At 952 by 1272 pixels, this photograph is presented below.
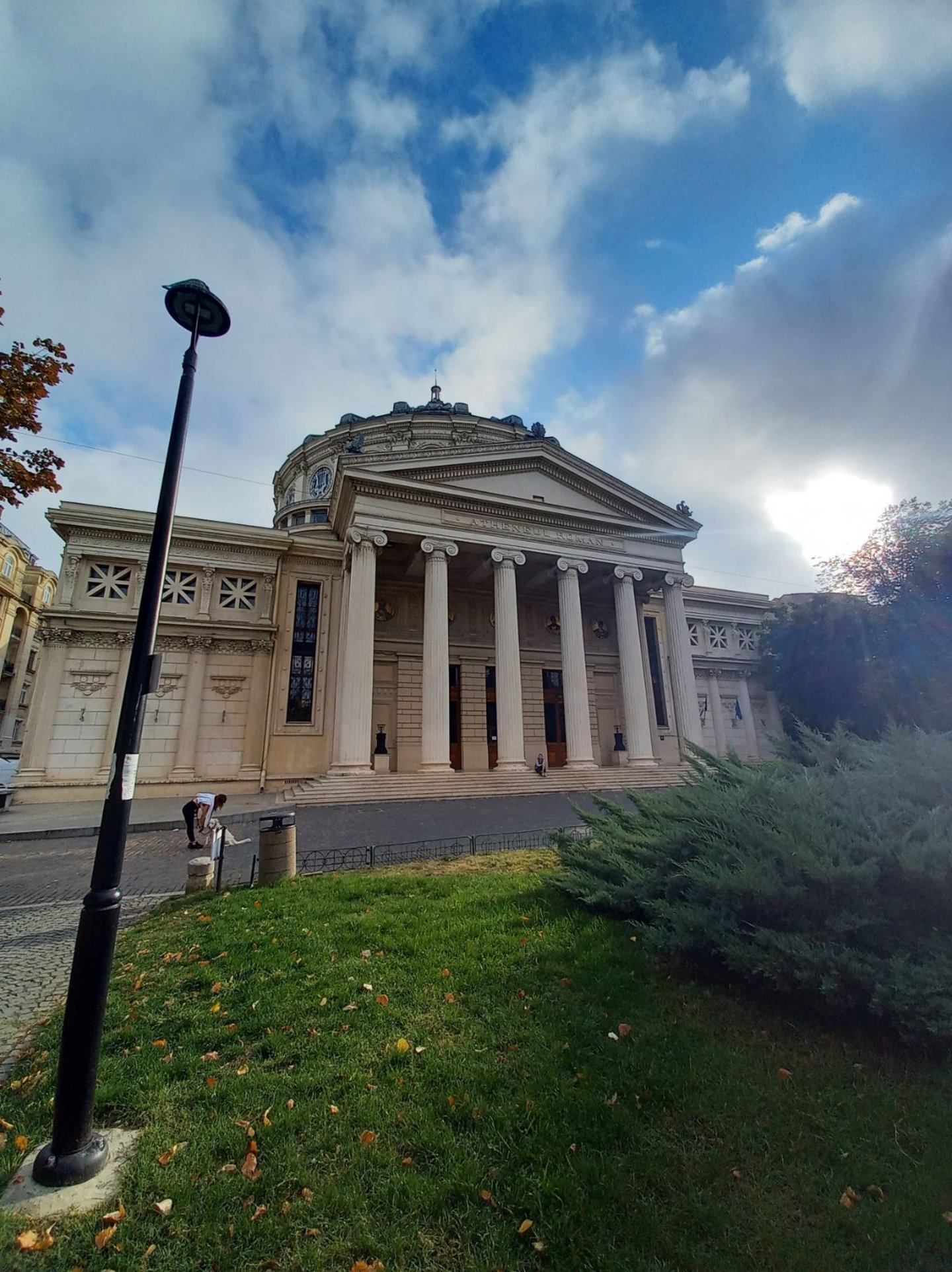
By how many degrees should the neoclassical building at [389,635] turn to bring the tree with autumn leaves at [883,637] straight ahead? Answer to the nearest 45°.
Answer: approximately 45° to its left

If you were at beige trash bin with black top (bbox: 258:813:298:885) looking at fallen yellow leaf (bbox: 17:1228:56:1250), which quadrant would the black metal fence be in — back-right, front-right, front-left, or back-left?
back-left

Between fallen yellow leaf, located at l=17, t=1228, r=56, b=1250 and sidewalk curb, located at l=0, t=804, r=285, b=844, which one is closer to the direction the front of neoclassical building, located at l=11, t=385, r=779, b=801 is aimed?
the fallen yellow leaf

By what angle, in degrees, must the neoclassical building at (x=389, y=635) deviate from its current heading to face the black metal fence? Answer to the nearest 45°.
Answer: approximately 45° to its right

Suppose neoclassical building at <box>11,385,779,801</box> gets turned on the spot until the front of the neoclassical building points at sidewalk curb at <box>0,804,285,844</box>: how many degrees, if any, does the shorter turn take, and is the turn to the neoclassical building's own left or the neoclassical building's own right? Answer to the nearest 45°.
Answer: approximately 90° to the neoclassical building's own right

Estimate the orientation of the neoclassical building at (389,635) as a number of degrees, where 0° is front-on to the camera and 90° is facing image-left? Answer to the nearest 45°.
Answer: approximately 315°

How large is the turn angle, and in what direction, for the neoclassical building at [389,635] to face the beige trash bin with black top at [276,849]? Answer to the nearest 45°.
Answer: approximately 45° to its right

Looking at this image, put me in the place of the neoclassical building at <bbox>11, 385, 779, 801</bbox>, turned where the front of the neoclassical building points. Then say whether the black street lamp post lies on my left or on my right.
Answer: on my right

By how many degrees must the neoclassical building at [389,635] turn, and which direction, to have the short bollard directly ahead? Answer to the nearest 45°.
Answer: approximately 45° to its right

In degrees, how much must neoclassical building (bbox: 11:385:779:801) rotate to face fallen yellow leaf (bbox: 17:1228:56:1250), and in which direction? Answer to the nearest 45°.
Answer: approximately 45° to its right
